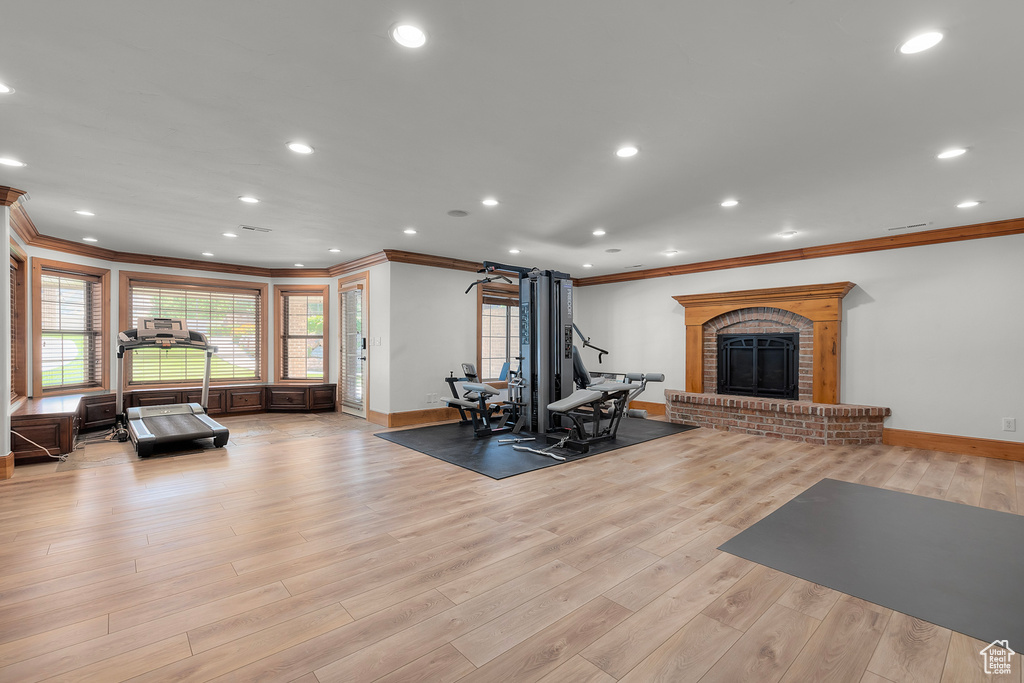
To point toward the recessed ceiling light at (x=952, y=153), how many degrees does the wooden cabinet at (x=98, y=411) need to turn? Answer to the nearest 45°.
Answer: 0° — it already faces it

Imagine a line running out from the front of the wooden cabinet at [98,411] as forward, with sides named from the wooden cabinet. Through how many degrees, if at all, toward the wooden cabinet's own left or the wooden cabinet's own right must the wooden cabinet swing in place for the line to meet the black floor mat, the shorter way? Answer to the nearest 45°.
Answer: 0° — it already faces it

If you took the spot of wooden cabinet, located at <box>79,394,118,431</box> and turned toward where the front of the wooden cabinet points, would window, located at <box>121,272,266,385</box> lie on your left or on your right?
on your left

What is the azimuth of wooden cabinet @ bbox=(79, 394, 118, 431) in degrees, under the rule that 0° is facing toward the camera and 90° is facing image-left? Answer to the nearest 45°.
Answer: approximately 315°

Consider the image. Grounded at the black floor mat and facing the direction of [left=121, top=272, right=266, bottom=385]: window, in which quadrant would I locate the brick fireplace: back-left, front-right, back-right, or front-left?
back-right

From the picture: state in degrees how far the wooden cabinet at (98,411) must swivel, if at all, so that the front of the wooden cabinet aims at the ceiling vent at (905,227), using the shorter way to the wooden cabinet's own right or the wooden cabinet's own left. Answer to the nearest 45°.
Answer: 0° — it already faces it

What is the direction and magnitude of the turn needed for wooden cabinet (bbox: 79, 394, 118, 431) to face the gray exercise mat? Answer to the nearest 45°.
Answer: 0° — it already faces it

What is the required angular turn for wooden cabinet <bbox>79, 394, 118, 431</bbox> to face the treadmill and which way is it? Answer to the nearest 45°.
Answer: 0° — it already faces it
